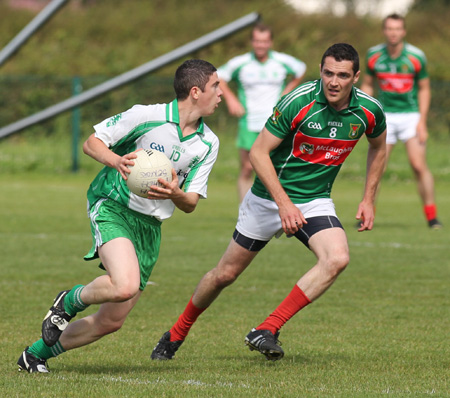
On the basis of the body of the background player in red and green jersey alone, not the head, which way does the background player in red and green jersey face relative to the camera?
toward the camera

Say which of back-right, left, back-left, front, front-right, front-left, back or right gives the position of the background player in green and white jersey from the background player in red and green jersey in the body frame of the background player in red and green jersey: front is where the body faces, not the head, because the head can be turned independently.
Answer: right

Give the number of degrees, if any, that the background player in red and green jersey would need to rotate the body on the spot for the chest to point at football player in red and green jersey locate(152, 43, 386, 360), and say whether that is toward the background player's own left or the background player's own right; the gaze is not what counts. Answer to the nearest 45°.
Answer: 0° — they already face them

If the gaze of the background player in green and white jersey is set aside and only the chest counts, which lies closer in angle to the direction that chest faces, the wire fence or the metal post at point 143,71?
the metal post

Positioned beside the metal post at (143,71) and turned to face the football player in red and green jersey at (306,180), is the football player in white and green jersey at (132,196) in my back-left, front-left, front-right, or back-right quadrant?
front-right

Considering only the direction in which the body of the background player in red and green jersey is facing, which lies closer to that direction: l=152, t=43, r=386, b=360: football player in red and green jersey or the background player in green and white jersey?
the football player in red and green jersey

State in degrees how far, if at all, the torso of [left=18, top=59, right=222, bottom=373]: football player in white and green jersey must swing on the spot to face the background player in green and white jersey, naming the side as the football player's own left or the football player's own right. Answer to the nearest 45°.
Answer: approximately 135° to the football player's own left

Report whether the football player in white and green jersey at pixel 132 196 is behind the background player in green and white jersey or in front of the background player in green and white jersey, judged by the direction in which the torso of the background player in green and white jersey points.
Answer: in front

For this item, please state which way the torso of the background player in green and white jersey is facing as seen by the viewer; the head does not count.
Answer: toward the camera

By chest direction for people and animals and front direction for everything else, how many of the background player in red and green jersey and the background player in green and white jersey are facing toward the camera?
2

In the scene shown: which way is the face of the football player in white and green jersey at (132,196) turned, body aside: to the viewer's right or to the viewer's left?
to the viewer's right

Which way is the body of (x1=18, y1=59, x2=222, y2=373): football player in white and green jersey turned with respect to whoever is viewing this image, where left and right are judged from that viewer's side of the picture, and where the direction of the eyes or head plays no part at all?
facing the viewer and to the right of the viewer

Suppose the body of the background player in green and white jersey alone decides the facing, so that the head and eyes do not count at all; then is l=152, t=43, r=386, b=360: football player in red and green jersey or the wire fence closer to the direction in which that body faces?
the football player in red and green jersey
